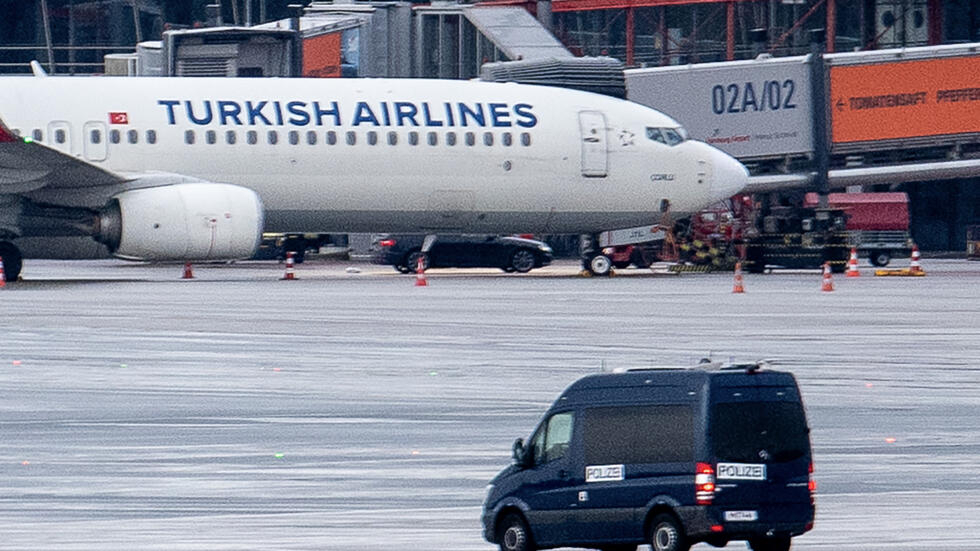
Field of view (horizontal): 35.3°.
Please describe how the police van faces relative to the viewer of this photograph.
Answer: facing away from the viewer and to the left of the viewer

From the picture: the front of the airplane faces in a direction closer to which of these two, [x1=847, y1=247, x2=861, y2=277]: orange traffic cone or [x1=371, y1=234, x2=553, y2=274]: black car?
the orange traffic cone

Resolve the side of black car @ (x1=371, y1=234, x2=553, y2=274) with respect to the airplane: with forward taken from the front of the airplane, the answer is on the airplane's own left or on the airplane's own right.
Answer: on the airplane's own left

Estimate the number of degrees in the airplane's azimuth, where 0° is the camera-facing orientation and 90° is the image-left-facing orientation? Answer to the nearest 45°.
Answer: approximately 270°

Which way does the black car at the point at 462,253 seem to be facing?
to the viewer's right

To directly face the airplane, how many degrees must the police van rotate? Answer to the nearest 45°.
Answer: approximately 45° to its right

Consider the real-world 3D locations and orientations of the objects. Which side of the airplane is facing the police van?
right

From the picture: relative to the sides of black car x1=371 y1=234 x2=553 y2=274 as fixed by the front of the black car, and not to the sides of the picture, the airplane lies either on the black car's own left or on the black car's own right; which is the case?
on the black car's own right

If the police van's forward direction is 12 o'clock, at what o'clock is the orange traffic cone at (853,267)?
The orange traffic cone is roughly at 2 o'clock from the police van.
